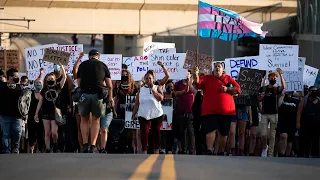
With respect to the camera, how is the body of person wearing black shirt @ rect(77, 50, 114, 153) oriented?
away from the camera

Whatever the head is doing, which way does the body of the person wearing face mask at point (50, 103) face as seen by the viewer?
toward the camera

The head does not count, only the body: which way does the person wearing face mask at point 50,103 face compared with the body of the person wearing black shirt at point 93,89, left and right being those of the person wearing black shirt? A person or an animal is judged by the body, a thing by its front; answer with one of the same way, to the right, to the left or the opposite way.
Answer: the opposite way

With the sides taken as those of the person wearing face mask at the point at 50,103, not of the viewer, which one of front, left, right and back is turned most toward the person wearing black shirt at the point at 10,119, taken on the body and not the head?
right

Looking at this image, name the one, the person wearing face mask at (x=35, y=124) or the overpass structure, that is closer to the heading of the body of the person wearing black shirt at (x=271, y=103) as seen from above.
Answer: the person wearing face mask

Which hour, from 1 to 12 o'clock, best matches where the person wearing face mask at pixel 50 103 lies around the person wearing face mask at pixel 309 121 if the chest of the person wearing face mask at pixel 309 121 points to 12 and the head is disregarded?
the person wearing face mask at pixel 50 103 is roughly at 2 o'clock from the person wearing face mask at pixel 309 121.

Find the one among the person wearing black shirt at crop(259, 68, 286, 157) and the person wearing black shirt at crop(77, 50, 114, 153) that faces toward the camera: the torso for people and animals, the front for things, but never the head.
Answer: the person wearing black shirt at crop(259, 68, 286, 157)

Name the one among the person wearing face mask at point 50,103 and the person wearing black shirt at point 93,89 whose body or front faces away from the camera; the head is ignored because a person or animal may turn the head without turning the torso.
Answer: the person wearing black shirt

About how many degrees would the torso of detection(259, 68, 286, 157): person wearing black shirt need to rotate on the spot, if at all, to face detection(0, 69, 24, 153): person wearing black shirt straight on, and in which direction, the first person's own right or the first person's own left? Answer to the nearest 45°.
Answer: approximately 90° to the first person's own right

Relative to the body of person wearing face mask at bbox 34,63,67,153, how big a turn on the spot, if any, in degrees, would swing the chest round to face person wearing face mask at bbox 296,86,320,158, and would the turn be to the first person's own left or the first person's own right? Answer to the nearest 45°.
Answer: approximately 90° to the first person's own left

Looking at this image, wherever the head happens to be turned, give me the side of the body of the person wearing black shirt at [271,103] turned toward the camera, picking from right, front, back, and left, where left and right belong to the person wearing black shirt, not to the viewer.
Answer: front
